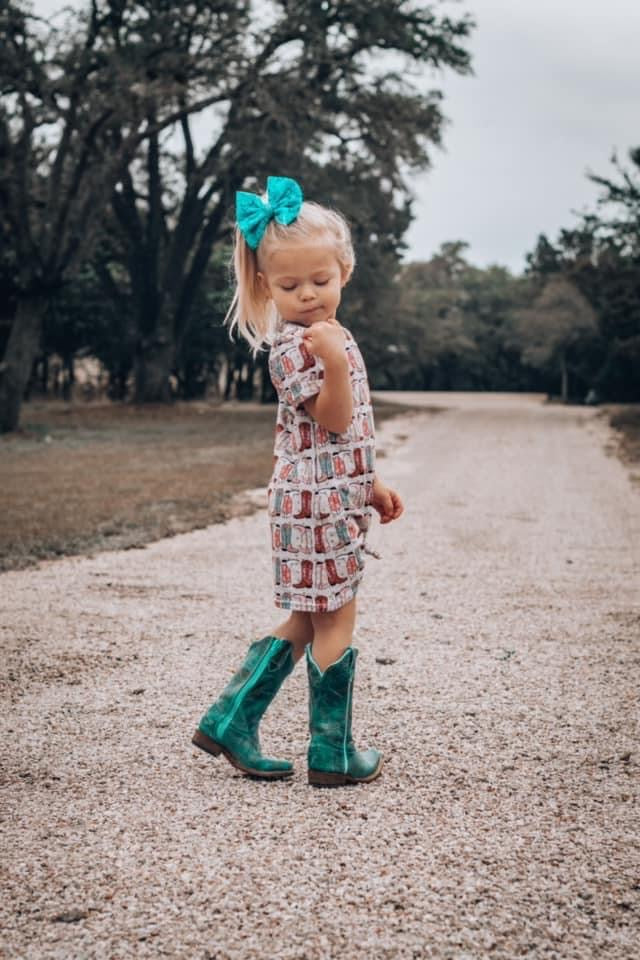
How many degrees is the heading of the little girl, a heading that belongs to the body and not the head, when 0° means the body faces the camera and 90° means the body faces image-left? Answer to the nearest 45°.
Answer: approximately 270°

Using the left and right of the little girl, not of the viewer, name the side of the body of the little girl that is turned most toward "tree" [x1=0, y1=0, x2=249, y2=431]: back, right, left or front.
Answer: left

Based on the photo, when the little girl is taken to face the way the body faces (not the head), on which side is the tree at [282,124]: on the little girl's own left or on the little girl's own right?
on the little girl's own left
